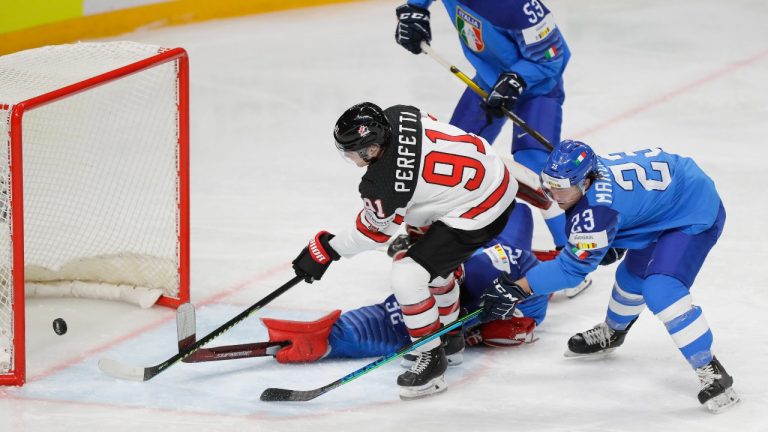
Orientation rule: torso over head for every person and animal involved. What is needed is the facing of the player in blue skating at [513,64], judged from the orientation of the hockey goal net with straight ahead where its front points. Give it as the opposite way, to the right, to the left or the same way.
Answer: to the right

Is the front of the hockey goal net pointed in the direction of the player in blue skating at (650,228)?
yes

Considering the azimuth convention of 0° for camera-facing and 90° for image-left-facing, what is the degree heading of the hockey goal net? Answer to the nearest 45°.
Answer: approximately 315°

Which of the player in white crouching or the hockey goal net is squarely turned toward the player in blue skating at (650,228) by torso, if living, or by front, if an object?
the hockey goal net

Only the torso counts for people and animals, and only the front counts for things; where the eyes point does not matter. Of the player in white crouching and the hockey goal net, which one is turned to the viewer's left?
the player in white crouching

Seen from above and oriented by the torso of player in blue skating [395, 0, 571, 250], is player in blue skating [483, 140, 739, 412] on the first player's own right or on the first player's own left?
on the first player's own left

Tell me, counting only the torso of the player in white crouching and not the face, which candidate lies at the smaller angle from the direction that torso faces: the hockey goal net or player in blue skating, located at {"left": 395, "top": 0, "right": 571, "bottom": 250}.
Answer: the hockey goal net

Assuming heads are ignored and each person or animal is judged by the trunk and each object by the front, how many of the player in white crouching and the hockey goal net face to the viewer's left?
1

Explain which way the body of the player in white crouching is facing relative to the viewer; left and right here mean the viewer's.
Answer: facing to the left of the viewer

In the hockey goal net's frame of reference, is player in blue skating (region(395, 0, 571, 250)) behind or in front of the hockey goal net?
in front

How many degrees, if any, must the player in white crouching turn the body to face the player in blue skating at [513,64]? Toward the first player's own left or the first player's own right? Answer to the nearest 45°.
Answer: approximately 90° to the first player's own right
